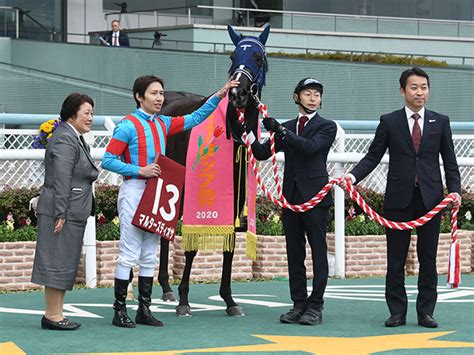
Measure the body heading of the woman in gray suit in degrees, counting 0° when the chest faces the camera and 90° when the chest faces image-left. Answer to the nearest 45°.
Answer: approximately 270°

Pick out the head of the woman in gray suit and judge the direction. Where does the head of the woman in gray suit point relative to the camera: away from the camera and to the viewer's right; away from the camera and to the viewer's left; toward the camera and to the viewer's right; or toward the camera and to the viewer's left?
toward the camera and to the viewer's right

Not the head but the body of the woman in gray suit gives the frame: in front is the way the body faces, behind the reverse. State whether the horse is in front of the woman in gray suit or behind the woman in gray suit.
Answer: in front

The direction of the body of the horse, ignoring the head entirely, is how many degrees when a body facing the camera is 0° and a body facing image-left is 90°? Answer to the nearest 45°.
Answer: approximately 315°

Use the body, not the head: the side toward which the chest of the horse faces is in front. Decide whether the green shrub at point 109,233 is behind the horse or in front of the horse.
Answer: behind

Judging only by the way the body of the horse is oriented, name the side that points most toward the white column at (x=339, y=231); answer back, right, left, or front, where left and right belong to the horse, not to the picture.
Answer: left

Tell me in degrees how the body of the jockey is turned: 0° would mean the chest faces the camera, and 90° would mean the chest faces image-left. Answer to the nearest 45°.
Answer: approximately 315°

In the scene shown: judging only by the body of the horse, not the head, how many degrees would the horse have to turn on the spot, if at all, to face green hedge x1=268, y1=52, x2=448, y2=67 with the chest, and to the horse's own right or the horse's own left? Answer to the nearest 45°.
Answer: approximately 135° to the horse's own left

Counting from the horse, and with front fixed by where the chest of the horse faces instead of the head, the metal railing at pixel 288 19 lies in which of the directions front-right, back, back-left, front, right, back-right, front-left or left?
back-left
